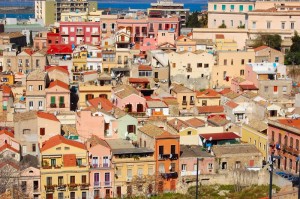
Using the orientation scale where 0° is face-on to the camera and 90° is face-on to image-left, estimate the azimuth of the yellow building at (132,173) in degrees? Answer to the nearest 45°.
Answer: approximately 0°

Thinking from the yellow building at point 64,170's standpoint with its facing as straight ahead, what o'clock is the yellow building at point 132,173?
the yellow building at point 132,173 is roughly at 9 o'clock from the yellow building at point 64,170.

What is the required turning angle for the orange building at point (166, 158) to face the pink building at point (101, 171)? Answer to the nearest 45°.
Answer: approximately 90° to its right

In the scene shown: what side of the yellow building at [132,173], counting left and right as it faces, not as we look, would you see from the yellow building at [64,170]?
right

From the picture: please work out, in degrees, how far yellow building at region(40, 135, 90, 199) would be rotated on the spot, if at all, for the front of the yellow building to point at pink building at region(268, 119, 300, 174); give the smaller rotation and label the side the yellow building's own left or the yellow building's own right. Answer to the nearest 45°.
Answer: approximately 90° to the yellow building's own left

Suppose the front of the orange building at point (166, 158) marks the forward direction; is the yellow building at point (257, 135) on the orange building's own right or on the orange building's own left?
on the orange building's own left

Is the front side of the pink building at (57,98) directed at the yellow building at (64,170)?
yes

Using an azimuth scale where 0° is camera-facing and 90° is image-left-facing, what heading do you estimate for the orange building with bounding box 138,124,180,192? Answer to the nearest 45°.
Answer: approximately 0°
